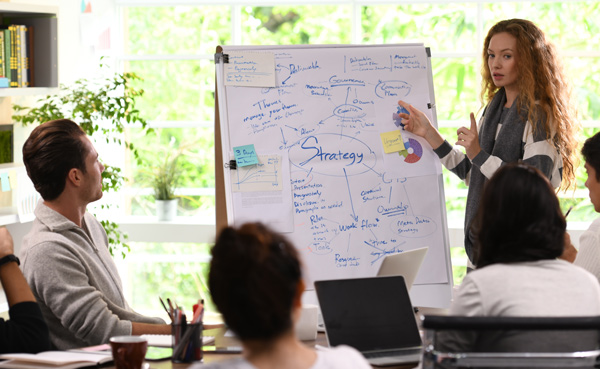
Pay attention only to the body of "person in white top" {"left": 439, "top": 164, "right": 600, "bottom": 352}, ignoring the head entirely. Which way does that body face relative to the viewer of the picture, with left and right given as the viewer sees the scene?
facing away from the viewer

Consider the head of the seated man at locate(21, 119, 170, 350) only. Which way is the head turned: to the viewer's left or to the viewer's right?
to the viewer's right

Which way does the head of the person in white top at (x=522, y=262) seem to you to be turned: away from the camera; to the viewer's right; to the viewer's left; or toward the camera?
away from the camera

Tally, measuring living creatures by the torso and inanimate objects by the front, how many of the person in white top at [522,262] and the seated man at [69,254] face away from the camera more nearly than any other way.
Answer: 1

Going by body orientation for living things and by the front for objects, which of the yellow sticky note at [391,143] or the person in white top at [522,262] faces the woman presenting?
the person in white top

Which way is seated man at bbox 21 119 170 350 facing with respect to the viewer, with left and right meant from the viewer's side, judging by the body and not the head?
facing to the right of the viewer

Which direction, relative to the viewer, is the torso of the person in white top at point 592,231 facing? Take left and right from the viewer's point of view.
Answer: facing away from the viewer and to the left of the viewer

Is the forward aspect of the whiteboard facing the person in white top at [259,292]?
yes
